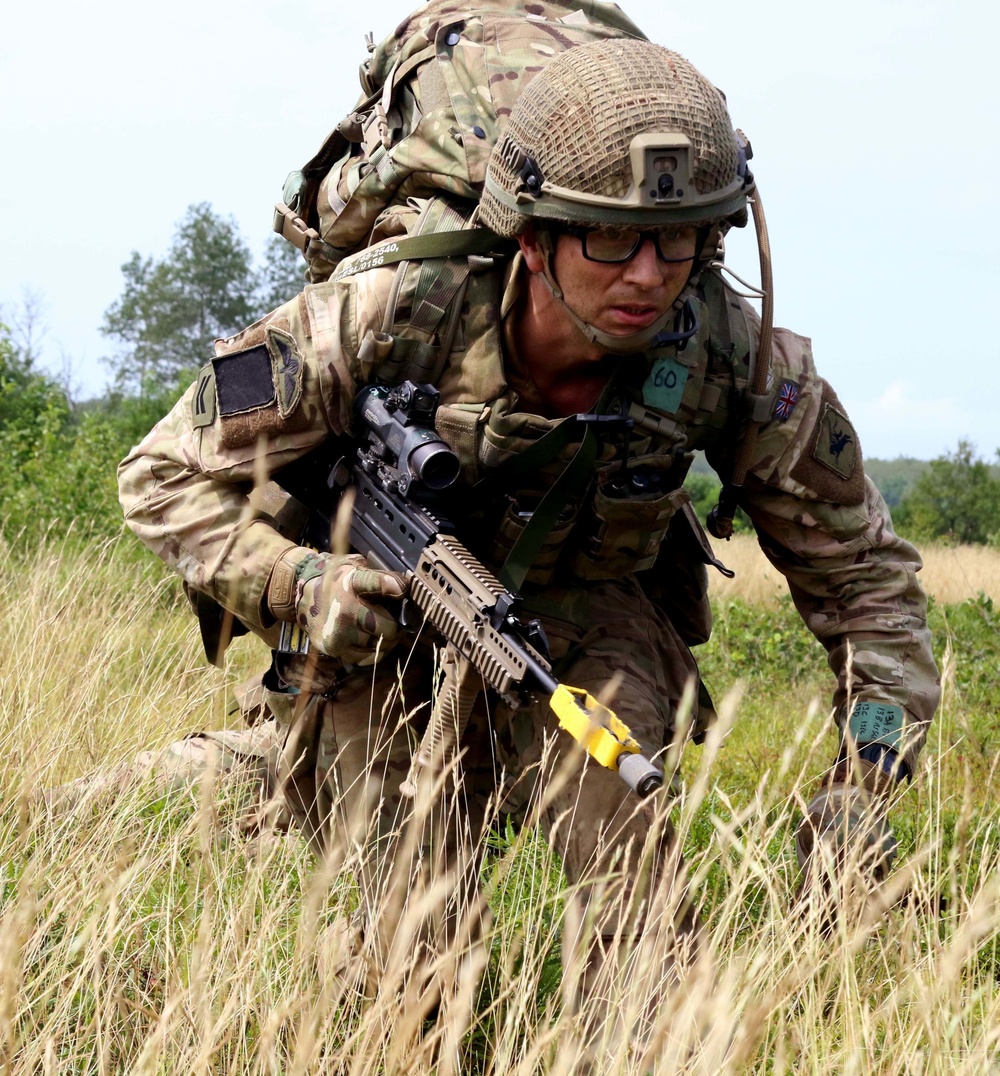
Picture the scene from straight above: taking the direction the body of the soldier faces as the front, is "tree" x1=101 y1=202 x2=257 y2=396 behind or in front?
behind

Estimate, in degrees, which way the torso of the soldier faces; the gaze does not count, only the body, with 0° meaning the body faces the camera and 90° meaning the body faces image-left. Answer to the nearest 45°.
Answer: approximately 315°

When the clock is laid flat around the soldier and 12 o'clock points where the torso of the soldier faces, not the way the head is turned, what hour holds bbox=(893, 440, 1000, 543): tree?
The tree is roughly at 8 o'clock from the soldier.
